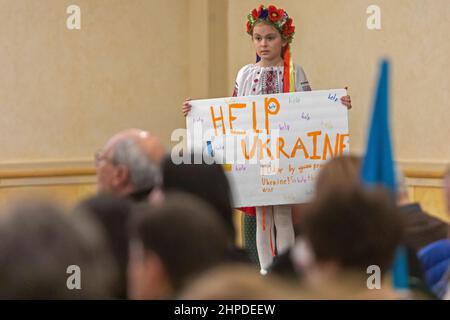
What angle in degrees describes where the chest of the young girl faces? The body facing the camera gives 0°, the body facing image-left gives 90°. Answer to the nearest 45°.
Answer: approximately 0°

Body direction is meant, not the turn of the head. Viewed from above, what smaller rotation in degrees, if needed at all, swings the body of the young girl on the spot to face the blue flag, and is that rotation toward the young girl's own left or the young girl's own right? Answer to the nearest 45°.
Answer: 0° — they already face it

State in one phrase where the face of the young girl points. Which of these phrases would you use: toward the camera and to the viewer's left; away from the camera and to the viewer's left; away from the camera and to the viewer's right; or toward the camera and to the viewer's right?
toward the camera and to the viewer's left
